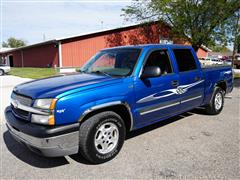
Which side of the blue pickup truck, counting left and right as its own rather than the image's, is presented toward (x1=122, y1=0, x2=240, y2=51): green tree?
back

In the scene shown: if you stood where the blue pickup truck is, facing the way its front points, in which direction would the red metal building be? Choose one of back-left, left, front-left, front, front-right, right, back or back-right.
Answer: back-right

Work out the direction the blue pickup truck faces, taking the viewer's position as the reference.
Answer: facing the viewer and to the left of the viewer

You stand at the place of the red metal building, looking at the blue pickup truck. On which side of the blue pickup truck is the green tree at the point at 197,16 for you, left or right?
left
